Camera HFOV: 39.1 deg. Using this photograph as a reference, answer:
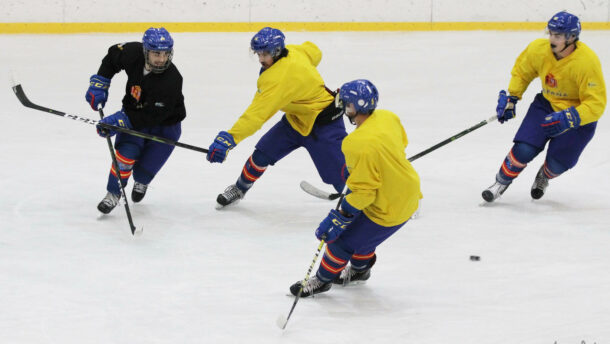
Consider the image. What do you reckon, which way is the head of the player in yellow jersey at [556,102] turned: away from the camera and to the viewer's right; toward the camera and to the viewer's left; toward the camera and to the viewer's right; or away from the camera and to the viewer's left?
toward the camera and to the viewer's left

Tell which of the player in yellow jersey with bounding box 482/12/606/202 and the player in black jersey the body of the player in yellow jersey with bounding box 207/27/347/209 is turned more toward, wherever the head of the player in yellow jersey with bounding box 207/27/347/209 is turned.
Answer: the player in black jersey

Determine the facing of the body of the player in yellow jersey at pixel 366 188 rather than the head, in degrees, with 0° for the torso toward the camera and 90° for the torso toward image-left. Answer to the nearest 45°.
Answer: approximately 90°

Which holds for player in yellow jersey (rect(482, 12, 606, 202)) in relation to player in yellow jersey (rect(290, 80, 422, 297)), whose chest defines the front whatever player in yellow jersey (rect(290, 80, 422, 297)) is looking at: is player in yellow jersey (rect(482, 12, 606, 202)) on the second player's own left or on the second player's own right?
on the second player's own right

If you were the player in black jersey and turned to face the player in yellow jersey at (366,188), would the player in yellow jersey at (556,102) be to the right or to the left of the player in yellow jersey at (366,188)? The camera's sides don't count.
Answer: left

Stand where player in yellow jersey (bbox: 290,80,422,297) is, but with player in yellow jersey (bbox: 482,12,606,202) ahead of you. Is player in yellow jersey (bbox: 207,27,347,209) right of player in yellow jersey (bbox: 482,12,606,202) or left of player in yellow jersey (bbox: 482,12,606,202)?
left

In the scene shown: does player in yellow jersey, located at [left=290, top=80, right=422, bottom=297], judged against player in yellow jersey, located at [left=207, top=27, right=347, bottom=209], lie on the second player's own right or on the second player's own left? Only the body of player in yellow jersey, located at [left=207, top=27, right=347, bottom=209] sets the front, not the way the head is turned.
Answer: on the second player's own left

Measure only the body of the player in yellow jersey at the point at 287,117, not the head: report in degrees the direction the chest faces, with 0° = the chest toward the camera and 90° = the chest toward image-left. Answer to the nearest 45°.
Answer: approximately 45°

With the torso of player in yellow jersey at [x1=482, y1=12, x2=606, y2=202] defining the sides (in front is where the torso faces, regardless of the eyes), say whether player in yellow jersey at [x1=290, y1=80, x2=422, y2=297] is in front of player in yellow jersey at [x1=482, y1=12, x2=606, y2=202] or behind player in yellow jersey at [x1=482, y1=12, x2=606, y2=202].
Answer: in front

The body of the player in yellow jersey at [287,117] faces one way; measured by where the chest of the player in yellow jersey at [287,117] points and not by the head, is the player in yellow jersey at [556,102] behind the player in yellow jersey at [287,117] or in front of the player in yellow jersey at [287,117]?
behind
